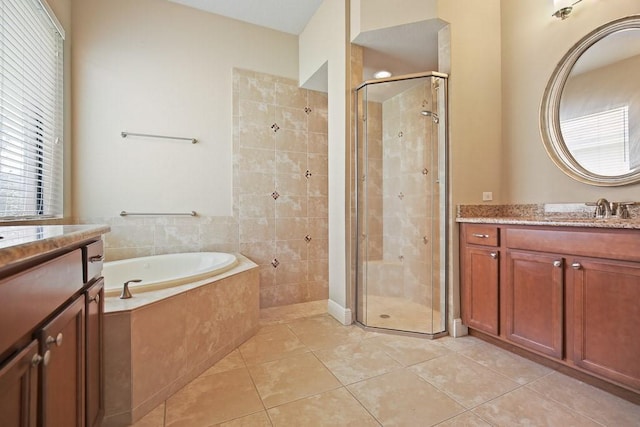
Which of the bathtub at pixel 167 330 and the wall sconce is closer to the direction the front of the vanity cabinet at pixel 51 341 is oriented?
the wall sconce

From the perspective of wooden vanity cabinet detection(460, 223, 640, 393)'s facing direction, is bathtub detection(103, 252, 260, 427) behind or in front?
in front

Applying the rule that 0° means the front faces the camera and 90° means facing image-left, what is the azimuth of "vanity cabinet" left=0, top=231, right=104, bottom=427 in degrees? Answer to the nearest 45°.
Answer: approximately 315°

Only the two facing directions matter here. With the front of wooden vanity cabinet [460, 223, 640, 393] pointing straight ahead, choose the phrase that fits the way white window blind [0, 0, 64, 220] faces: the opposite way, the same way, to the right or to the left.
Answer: the opposite way

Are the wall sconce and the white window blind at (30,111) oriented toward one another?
yes

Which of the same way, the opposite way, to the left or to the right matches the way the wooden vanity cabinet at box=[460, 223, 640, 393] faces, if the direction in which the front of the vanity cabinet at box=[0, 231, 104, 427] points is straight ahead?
the opposite way

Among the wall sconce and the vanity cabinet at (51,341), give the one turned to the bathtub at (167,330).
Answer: the wall sconce

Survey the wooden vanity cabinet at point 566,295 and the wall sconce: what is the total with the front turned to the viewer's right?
0

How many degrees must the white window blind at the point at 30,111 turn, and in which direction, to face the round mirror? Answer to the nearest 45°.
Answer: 0° — it already faces it

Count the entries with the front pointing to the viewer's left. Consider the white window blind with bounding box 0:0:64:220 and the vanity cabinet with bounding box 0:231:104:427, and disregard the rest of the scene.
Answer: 0

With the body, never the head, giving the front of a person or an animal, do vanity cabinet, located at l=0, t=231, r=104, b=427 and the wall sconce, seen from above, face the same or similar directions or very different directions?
very different directions

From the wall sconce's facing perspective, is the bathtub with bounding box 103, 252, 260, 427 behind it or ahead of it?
ahead
